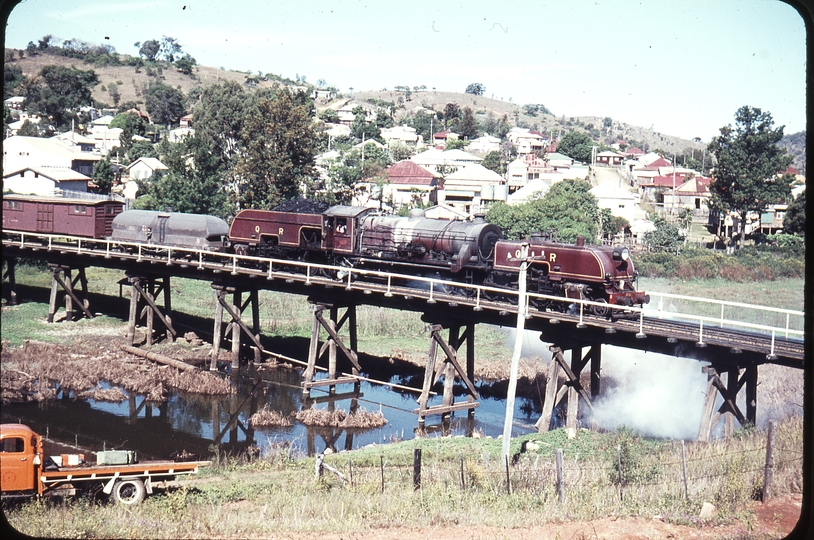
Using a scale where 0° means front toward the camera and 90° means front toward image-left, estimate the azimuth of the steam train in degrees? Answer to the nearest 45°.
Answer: approximately 315°

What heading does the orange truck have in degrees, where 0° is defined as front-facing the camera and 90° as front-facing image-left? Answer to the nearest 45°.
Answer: approximately 90°

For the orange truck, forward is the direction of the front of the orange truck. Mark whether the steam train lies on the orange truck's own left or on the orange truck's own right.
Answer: on the orange truck's own right

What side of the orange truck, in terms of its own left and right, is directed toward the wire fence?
back

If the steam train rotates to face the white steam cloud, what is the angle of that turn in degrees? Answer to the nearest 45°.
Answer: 0° — it already faces it

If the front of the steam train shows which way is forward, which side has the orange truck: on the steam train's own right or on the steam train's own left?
on the steam train's own right

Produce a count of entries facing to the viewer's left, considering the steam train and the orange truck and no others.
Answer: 1

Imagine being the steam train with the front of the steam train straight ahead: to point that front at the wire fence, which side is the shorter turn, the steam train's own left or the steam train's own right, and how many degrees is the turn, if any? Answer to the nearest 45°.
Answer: approximately 45° to the steam train's own right

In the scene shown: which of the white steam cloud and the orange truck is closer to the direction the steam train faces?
the white steam cloud

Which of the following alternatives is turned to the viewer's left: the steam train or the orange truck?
the orange truck
